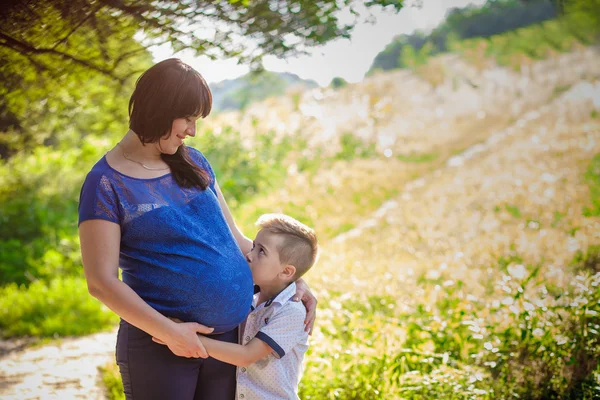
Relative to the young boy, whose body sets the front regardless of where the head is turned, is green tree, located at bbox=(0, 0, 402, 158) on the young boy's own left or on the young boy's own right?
on the young boy's own right

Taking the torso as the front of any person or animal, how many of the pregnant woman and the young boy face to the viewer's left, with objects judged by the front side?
1

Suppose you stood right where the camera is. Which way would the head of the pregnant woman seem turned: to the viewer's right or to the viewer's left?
to the viewer's right

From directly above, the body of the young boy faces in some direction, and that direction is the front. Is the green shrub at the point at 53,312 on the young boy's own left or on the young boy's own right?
on the young boy's own right

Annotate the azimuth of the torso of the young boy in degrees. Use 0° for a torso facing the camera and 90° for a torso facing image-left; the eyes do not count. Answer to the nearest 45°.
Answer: approximately 90°

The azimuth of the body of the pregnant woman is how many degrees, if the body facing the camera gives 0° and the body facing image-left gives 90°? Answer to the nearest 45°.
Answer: approximately 315°

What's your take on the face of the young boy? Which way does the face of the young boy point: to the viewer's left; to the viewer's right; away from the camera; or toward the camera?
to the viewer's left

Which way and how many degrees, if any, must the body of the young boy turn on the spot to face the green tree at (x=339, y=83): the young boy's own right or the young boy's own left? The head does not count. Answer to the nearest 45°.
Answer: approximately 90° to the young boy's own right

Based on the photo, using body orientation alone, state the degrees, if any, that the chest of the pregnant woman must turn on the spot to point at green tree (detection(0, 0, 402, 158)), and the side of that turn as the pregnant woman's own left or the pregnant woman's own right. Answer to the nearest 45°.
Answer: approximately 135° to the pregnant woman's own left
